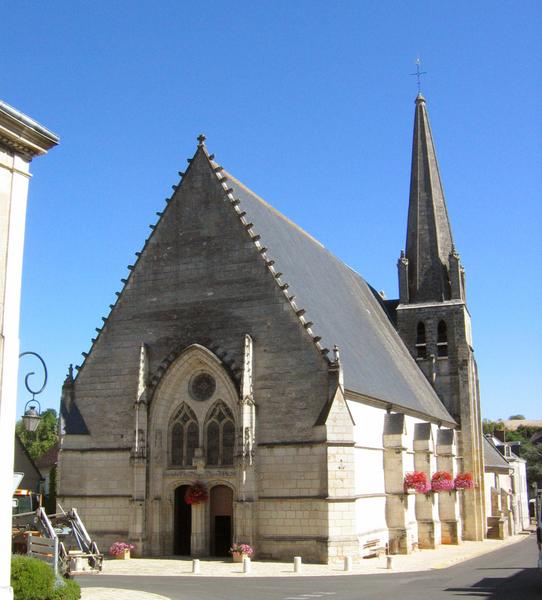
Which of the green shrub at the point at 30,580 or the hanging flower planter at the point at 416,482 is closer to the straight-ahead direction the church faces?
the green shrub

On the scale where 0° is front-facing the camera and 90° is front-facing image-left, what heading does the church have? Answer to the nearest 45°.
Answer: approximately 45°

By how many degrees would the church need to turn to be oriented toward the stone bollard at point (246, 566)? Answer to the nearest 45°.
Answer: approximately 45° to its left

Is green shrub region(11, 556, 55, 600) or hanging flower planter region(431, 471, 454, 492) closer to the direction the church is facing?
the green shrub
